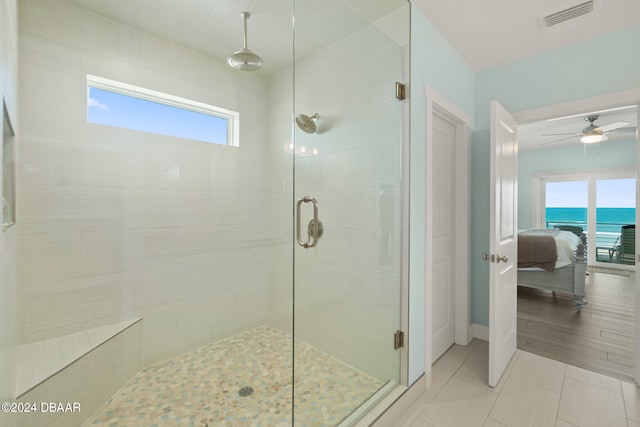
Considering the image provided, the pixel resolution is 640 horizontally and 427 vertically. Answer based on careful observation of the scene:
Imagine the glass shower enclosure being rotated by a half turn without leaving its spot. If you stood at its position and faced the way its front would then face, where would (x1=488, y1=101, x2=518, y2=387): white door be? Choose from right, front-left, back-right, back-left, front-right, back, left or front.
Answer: back-right

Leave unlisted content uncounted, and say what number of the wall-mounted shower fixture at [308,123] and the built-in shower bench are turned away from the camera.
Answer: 0

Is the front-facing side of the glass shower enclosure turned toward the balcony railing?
no

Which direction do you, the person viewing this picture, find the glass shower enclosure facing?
facing the viewer and to the right of the viewer

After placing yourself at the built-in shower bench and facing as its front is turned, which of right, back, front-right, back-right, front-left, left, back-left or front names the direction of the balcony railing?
front-left

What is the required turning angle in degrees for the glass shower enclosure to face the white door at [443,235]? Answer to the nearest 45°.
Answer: approximately 45° to its left

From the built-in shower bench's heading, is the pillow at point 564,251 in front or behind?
in front

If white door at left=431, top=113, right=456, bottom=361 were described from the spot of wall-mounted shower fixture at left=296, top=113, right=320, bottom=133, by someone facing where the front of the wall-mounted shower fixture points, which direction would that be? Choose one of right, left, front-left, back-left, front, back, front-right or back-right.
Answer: back
